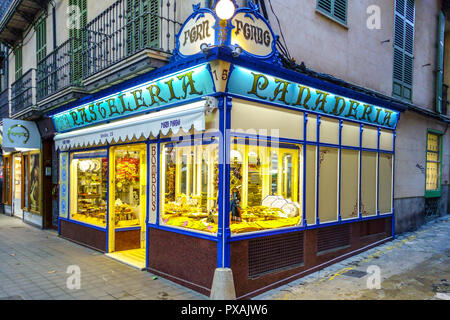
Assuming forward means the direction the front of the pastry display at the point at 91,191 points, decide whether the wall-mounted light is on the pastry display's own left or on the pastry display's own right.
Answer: on the pastry display's own left

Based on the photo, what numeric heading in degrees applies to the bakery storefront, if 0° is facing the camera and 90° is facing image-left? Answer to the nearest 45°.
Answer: approximately 45°

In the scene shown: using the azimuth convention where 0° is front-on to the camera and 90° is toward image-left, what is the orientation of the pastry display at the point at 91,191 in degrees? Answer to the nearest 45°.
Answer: approximately 45°
